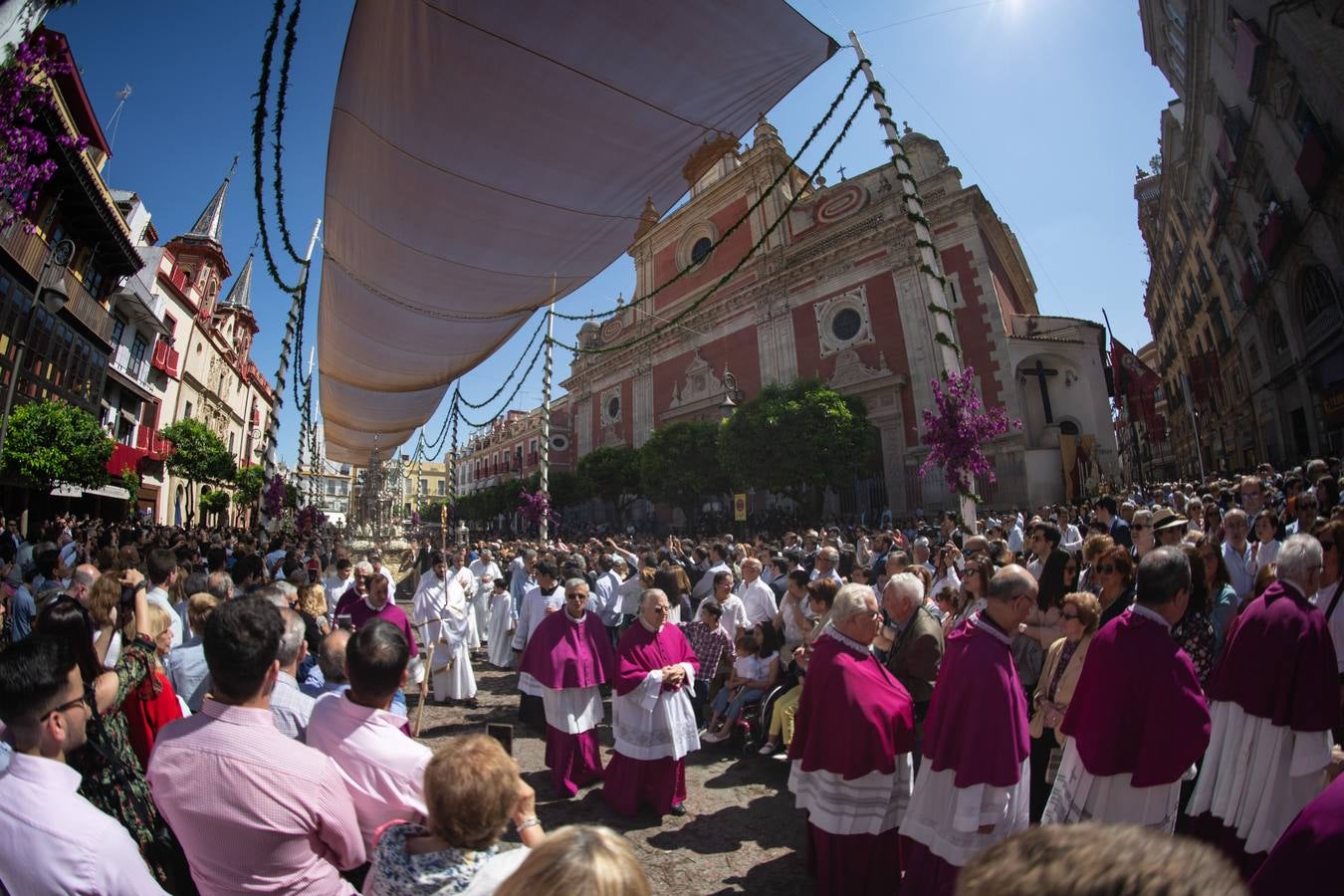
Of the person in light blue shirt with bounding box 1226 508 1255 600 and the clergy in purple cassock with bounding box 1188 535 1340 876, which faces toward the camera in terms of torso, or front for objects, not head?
the person in light blue shirt

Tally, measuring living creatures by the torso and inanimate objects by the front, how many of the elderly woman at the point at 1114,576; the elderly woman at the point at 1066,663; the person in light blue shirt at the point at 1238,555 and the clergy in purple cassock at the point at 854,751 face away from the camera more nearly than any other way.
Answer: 0

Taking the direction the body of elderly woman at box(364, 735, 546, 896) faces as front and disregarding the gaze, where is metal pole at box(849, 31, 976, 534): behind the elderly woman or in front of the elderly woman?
in front

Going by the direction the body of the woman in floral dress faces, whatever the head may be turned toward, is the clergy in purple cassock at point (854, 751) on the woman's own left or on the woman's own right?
on the woman's own right

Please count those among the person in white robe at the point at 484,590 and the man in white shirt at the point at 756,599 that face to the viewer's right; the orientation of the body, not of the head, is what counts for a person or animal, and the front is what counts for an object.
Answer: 0

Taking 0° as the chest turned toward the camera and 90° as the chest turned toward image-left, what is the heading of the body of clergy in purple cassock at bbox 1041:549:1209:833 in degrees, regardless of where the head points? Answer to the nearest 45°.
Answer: approximately 225°

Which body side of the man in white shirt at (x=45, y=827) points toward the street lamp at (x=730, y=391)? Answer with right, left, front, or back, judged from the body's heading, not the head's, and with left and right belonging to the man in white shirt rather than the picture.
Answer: front

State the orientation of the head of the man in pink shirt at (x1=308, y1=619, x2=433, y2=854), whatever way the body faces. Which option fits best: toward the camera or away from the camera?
away from the camera

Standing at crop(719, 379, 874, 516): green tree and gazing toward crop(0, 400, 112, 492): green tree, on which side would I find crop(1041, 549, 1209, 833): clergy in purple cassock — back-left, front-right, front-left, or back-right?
front-left

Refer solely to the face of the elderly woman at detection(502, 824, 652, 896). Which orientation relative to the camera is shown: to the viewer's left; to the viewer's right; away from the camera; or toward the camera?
away from the camera

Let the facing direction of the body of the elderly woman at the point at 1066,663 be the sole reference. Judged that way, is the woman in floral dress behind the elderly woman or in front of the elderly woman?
in front

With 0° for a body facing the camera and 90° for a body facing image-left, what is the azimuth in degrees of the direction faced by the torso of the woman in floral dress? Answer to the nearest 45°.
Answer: approximately 225°

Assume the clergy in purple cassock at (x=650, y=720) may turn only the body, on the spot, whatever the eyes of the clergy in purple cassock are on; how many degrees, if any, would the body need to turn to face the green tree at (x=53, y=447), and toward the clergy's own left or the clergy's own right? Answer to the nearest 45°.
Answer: approximately 180°

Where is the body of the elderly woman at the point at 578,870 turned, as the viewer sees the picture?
away from the camera

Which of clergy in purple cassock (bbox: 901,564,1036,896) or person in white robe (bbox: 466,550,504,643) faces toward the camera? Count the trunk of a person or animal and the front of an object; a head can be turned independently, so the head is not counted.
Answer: the person in white robe

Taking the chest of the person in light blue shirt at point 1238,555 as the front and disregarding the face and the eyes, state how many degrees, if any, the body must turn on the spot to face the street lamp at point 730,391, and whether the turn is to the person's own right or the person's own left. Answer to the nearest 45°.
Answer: approximately 135° to the person's own right

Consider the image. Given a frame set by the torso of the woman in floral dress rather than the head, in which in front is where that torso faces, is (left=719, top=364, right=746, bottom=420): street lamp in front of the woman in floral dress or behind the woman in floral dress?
in front
